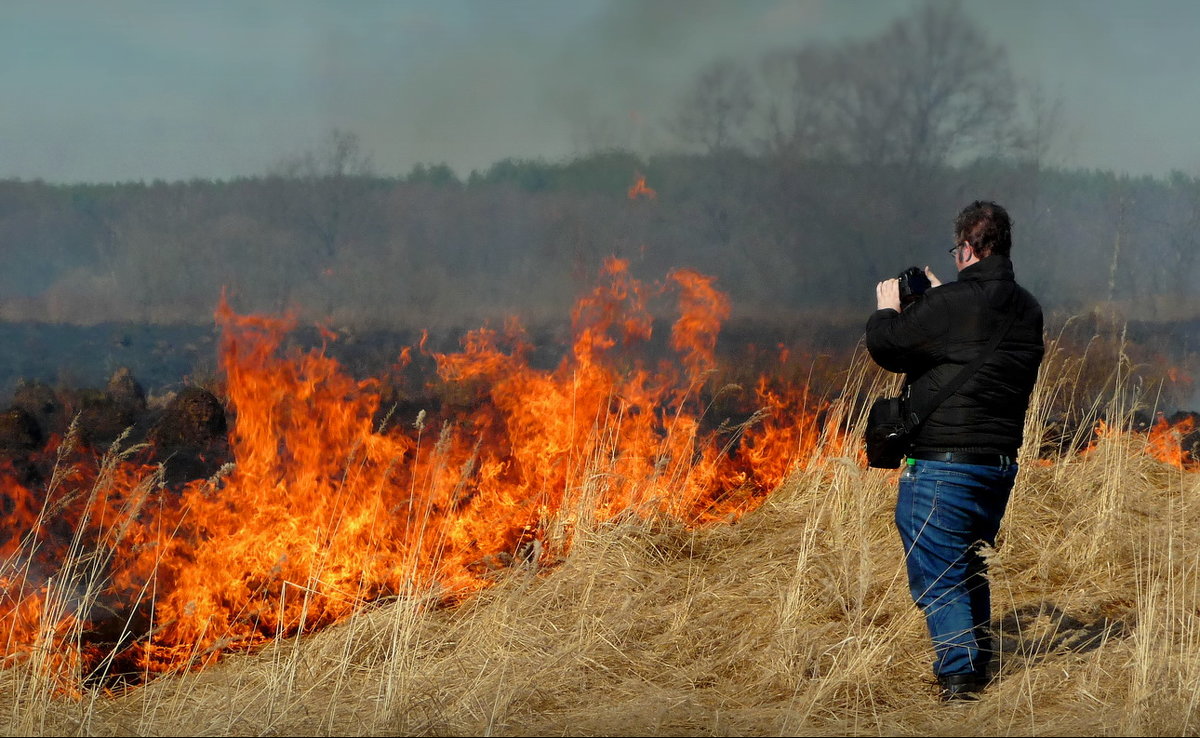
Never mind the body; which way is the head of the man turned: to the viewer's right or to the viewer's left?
to the viewer's left

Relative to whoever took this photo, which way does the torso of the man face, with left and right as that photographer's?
facing away from the viewer and to the left of the viewer
